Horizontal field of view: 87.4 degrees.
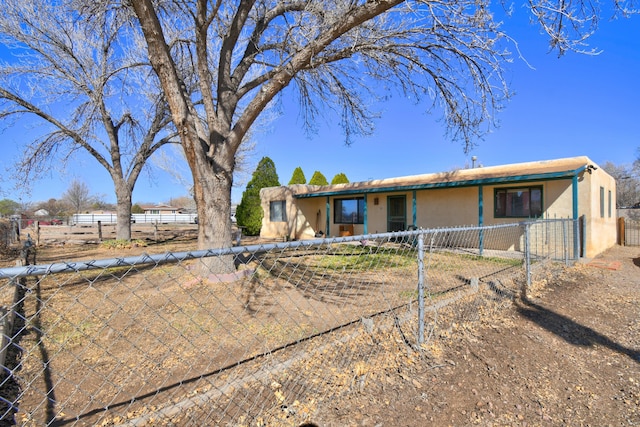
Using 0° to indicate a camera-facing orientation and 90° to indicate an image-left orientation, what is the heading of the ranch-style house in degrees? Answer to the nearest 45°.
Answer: approximately 45°
